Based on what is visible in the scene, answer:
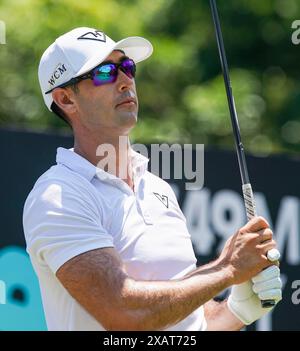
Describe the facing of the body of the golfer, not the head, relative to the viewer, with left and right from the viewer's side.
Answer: facing the viewer and to the right of the viewer
